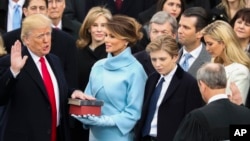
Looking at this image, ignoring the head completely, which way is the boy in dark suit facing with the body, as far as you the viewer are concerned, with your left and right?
facing the viewer and to the left of the viewer

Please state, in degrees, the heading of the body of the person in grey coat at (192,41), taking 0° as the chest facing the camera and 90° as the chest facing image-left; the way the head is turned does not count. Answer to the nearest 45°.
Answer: approximately 45°

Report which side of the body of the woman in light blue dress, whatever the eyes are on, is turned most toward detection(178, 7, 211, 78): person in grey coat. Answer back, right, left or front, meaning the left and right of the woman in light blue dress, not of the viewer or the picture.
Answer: back

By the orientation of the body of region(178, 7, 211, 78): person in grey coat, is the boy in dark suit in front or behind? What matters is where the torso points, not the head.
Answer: in front

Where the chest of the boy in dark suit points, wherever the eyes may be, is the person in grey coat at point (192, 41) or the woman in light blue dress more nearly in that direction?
the woman in light blue dress

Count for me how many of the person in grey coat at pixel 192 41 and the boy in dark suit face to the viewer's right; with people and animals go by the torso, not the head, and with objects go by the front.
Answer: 0

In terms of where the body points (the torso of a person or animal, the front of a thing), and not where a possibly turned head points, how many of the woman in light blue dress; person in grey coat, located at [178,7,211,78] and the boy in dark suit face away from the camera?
0

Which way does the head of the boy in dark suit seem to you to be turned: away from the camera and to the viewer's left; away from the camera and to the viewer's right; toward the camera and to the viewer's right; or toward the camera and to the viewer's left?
toward the camera and to the viewer's left

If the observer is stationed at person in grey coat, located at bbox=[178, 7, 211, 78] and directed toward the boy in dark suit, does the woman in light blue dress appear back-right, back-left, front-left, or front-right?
front-right

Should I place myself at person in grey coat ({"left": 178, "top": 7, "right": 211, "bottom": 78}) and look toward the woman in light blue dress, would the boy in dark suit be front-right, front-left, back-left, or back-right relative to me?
front-left

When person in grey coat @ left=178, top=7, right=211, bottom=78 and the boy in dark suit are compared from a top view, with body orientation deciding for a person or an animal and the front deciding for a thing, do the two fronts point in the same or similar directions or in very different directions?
same or similar directions

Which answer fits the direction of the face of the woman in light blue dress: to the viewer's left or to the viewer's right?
to the viewer's left
